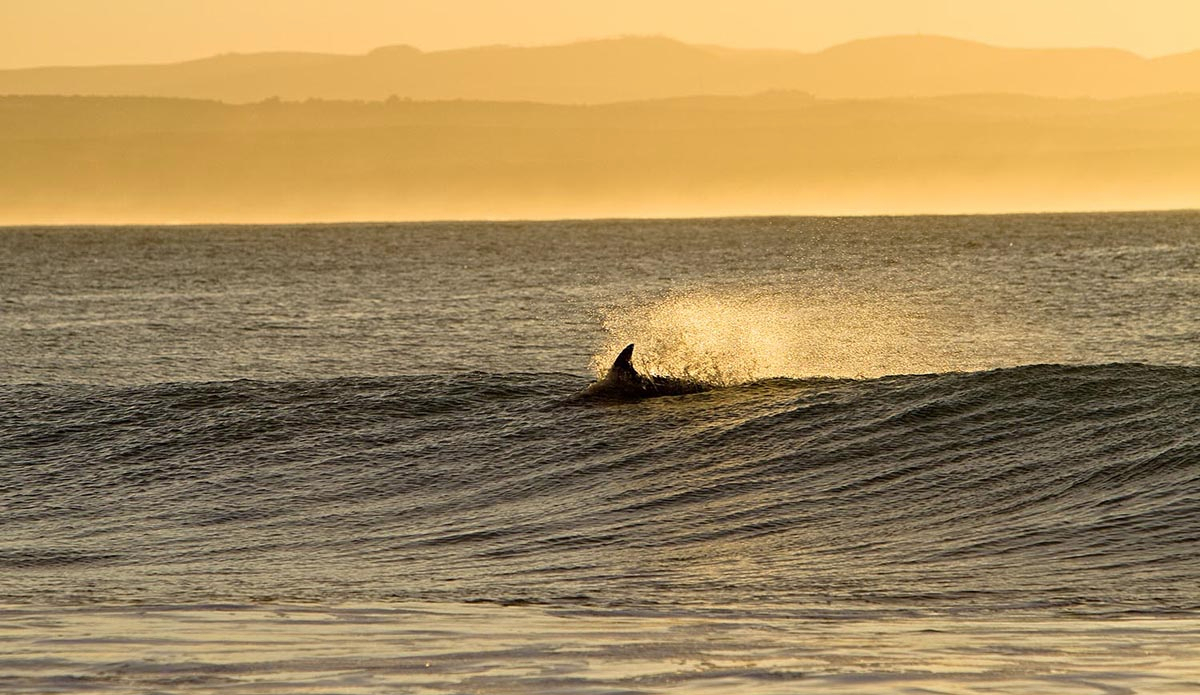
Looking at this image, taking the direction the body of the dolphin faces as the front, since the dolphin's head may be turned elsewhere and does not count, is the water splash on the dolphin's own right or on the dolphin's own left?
on the dolphin's own right

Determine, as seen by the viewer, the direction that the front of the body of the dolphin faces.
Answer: to the viewer's left
